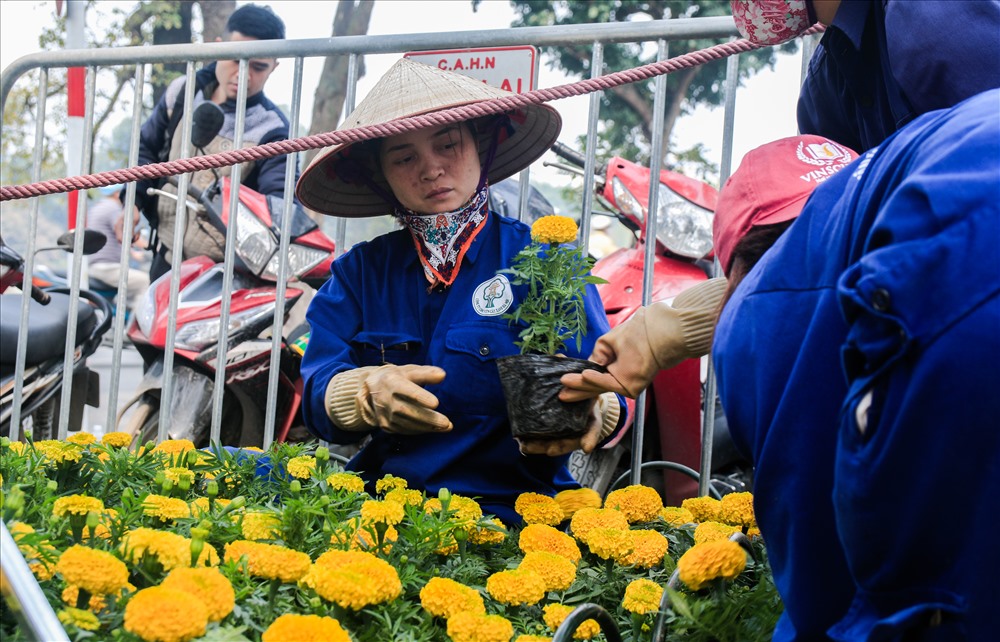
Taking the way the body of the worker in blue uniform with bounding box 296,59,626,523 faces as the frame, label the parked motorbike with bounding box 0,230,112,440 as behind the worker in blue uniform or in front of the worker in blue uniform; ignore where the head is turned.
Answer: behind

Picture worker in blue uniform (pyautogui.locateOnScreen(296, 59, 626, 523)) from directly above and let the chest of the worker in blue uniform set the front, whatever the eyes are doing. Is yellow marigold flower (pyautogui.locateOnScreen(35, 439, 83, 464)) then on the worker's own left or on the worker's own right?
on the worker's own right

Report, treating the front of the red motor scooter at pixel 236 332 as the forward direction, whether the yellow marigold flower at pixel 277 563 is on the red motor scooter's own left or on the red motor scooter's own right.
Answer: on the red motor scooter's own left
